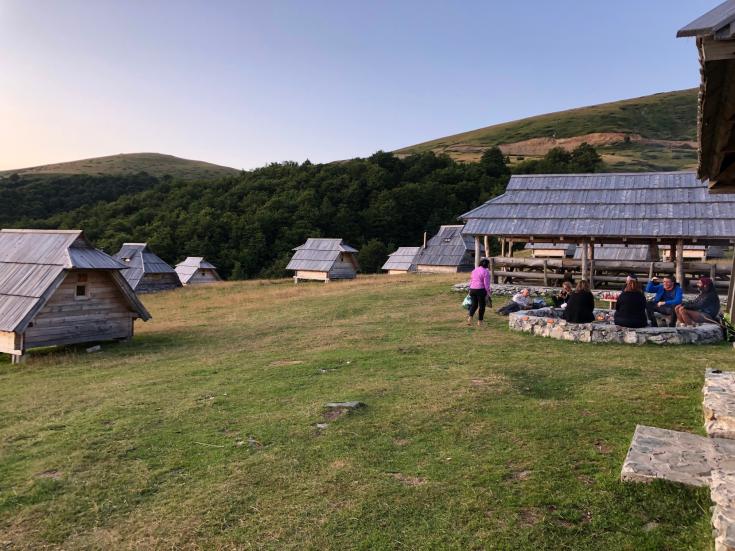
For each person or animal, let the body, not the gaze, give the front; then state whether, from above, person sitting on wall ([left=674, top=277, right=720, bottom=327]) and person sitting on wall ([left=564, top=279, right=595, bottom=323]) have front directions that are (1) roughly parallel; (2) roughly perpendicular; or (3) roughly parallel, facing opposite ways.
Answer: roughly perpendicular

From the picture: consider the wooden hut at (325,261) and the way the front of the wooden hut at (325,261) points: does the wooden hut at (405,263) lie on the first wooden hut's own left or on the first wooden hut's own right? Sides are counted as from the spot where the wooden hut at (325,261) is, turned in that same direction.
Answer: on the first wooden hut's own left

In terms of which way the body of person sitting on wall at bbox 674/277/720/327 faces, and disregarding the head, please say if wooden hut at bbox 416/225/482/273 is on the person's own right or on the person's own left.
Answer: on the person's own right

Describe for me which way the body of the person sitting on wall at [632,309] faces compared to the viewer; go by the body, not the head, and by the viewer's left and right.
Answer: facing away from the viewer

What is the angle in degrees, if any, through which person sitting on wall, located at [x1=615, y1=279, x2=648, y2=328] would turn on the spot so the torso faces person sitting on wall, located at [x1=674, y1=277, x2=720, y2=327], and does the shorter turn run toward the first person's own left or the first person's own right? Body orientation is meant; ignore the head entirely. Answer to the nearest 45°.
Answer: approximately 45° to the first person's own right

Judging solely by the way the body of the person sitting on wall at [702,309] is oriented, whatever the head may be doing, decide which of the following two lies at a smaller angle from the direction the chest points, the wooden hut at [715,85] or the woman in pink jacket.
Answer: the woman in pink jacket

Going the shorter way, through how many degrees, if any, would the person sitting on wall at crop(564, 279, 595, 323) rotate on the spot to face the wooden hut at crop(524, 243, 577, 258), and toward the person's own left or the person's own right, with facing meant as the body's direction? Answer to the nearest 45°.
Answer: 0° — they already face it

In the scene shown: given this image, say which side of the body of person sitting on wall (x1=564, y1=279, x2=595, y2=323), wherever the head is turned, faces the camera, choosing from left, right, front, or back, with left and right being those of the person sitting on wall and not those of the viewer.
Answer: back

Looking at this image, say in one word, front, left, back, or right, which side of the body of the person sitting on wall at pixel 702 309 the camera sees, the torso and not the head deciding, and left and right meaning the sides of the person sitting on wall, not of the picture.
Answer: left

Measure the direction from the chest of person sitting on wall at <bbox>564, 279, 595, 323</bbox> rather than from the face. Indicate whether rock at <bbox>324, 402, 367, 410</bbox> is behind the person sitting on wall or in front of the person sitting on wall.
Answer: behind
